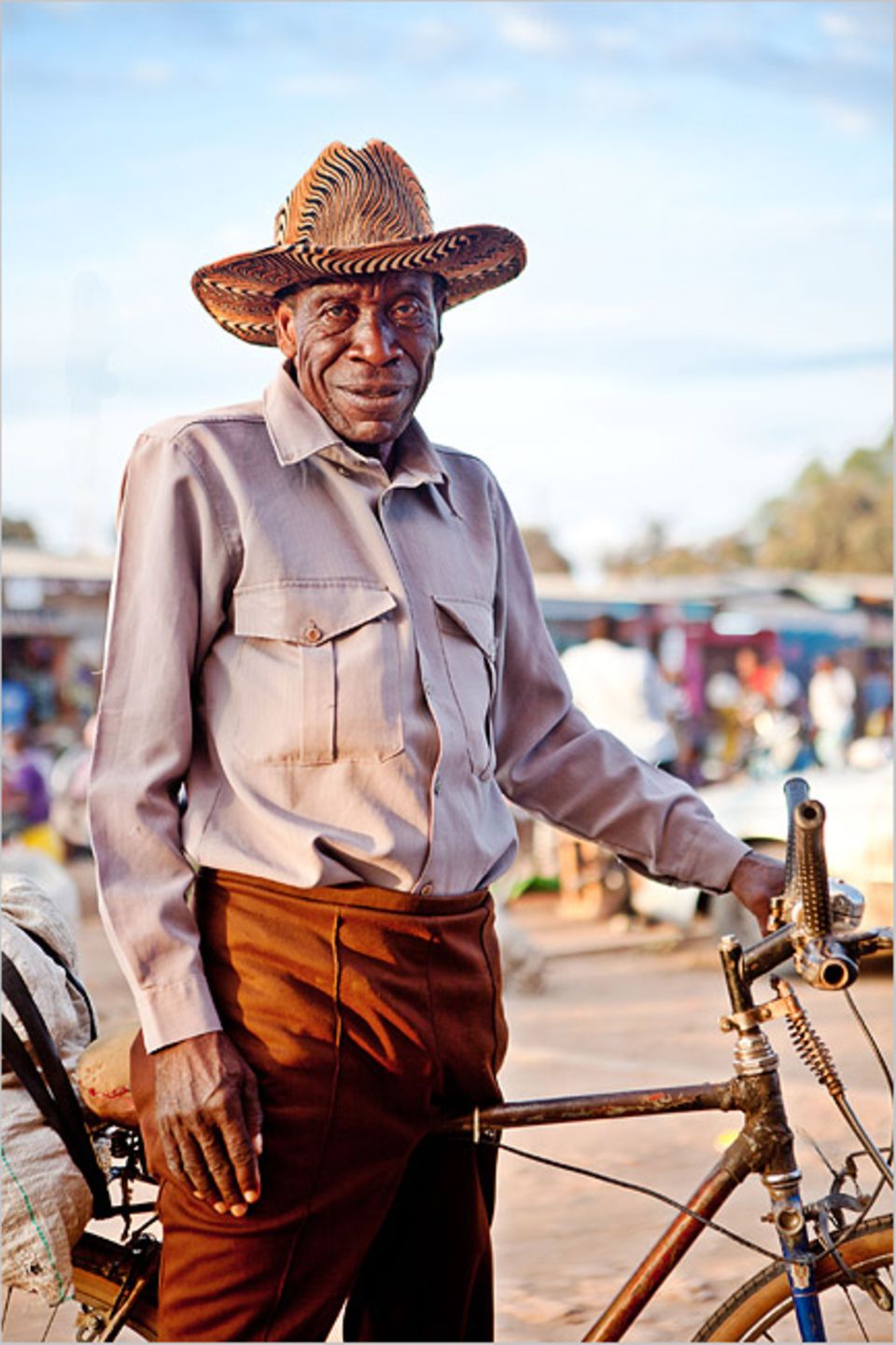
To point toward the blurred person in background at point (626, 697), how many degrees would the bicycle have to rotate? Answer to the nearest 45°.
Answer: approximately 90° to its left

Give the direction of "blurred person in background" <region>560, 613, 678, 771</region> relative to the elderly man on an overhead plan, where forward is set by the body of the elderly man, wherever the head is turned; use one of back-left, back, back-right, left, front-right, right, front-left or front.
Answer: back-left

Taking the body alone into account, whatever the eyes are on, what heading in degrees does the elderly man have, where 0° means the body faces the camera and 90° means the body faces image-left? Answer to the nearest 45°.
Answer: approximately 315°

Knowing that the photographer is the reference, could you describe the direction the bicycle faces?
facing to the right of the viewer

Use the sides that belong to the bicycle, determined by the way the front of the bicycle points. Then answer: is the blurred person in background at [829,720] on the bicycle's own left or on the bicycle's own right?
on the bicycle's own left
